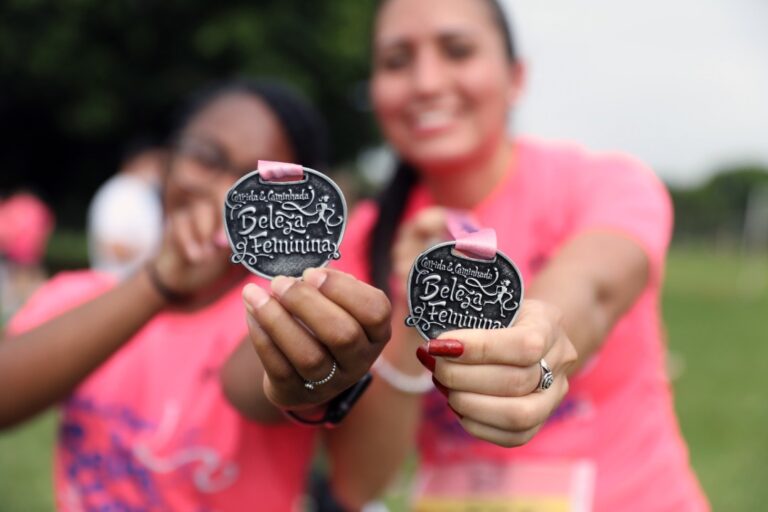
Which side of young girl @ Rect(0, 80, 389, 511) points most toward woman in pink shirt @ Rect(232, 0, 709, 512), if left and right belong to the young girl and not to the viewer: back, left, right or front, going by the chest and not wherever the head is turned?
left

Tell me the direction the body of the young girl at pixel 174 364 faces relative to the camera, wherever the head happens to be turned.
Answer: toward the camera

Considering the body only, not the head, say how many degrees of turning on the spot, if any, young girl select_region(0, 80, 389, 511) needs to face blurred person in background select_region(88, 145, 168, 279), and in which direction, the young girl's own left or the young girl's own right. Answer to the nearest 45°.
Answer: approximately 180°
